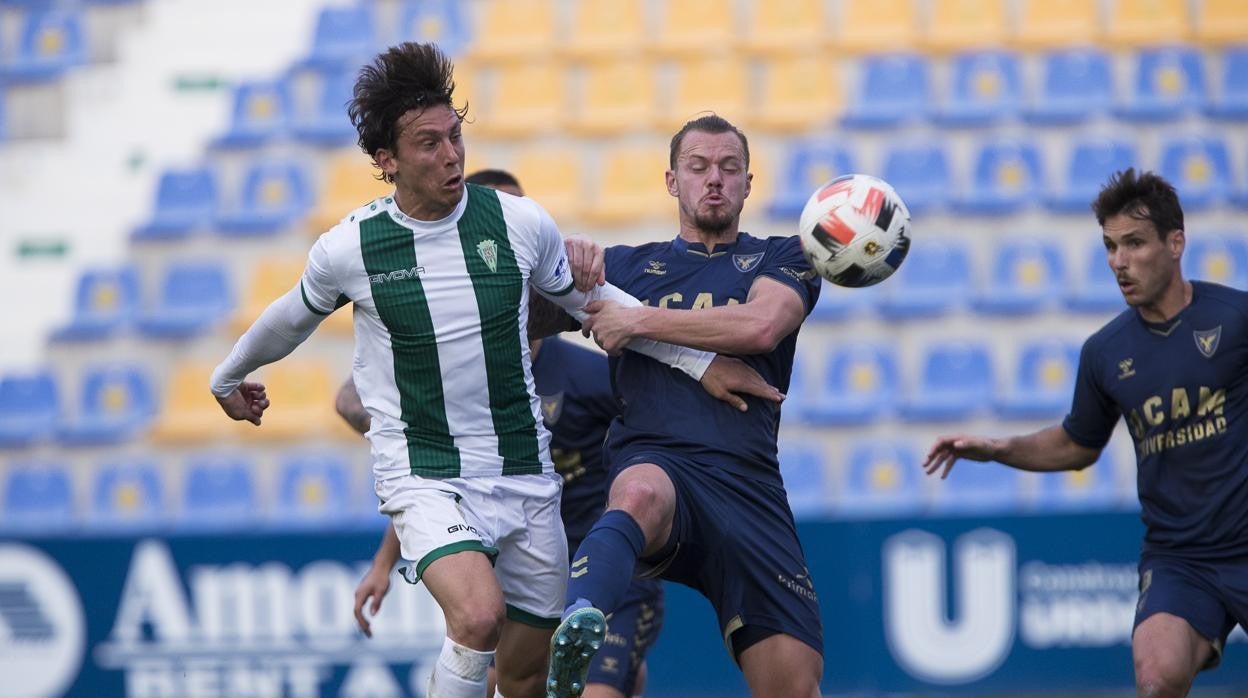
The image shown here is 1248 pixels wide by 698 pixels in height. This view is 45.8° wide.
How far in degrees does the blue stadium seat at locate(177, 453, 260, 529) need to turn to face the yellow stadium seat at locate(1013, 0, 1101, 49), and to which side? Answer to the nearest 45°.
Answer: approximately 90° to its left

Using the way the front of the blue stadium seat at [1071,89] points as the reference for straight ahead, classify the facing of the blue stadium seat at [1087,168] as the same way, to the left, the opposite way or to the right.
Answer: the same way

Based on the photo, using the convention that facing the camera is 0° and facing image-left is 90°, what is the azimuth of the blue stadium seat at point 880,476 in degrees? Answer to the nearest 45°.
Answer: approximately 0°

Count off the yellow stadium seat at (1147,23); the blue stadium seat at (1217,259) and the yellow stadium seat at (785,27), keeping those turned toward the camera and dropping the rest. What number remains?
3

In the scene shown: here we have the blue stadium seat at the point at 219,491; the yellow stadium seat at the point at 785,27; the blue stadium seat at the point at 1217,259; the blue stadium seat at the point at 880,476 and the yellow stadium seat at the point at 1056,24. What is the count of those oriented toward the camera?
5

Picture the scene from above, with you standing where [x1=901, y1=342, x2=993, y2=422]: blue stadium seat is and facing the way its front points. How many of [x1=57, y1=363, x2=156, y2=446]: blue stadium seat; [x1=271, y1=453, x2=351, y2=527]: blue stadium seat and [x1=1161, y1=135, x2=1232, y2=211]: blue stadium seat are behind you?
1

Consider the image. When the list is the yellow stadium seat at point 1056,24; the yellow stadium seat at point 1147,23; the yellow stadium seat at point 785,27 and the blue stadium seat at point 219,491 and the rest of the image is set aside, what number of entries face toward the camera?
4

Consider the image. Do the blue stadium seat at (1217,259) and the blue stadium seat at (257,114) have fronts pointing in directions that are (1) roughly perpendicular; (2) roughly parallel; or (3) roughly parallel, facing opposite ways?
roughly parallel

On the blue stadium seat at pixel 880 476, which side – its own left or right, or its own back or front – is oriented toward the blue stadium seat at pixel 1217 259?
left

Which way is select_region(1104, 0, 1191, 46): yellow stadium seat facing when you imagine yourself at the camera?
facing the viewer

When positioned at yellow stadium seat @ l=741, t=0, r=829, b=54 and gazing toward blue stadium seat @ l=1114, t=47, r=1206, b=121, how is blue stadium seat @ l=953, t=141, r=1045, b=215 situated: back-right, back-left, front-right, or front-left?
front-right

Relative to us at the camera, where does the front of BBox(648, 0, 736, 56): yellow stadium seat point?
facing the viewer and to the left of the viewer

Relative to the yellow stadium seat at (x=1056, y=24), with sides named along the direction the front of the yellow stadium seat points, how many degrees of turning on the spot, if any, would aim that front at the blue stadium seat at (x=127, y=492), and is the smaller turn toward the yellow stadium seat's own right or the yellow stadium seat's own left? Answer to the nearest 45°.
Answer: approximately 45° to the yellow stadium seat's own right

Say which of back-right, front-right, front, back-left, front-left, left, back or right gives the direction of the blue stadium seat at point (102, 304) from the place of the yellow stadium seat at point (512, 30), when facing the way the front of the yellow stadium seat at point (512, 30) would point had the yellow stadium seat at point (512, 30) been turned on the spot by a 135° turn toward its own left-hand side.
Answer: back

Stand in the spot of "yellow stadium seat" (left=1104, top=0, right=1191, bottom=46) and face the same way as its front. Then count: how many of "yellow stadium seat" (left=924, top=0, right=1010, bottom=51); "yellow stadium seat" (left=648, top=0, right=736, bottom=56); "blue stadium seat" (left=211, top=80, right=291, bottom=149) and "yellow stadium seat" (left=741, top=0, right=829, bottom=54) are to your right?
4

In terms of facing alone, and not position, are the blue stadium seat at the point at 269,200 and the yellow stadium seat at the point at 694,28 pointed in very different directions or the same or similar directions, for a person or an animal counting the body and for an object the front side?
same or similar directions

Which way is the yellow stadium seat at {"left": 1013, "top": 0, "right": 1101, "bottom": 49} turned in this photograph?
toward the camera
